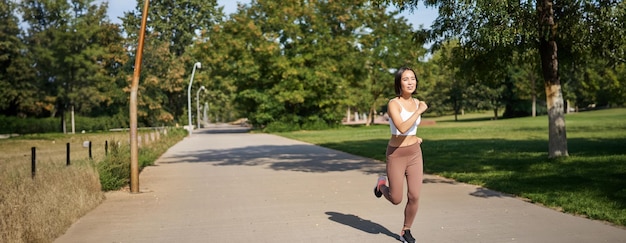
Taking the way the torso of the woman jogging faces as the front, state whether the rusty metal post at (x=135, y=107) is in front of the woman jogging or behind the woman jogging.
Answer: behind

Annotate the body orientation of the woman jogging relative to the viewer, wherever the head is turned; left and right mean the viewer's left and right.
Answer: facing the viewer and to the right of the viewer
